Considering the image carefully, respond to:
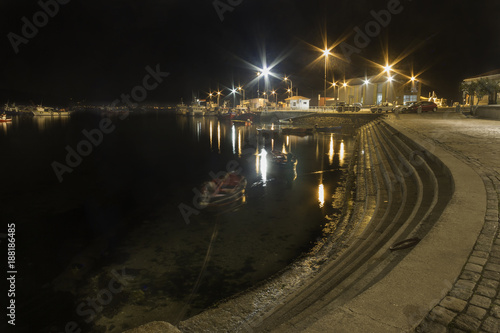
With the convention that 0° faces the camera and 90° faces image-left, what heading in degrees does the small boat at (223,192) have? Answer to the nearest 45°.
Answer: approximately 45°

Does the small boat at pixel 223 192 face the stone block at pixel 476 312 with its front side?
no

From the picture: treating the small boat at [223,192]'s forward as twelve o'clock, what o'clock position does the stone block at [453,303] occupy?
The stone block is roughly at 10 o'clock from the small boat.

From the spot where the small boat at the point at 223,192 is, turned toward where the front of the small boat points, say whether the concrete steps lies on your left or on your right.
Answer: on your left

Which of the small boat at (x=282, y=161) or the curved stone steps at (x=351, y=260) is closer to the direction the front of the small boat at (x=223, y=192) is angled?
the curved stone steps

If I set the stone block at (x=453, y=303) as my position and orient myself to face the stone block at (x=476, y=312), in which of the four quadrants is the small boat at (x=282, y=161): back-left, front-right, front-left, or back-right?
back-left

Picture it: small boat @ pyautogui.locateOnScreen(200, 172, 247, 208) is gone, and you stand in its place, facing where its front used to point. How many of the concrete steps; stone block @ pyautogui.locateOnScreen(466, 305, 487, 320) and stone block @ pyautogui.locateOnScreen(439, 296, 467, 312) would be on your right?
0

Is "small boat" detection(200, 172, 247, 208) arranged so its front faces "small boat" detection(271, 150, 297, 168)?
no
